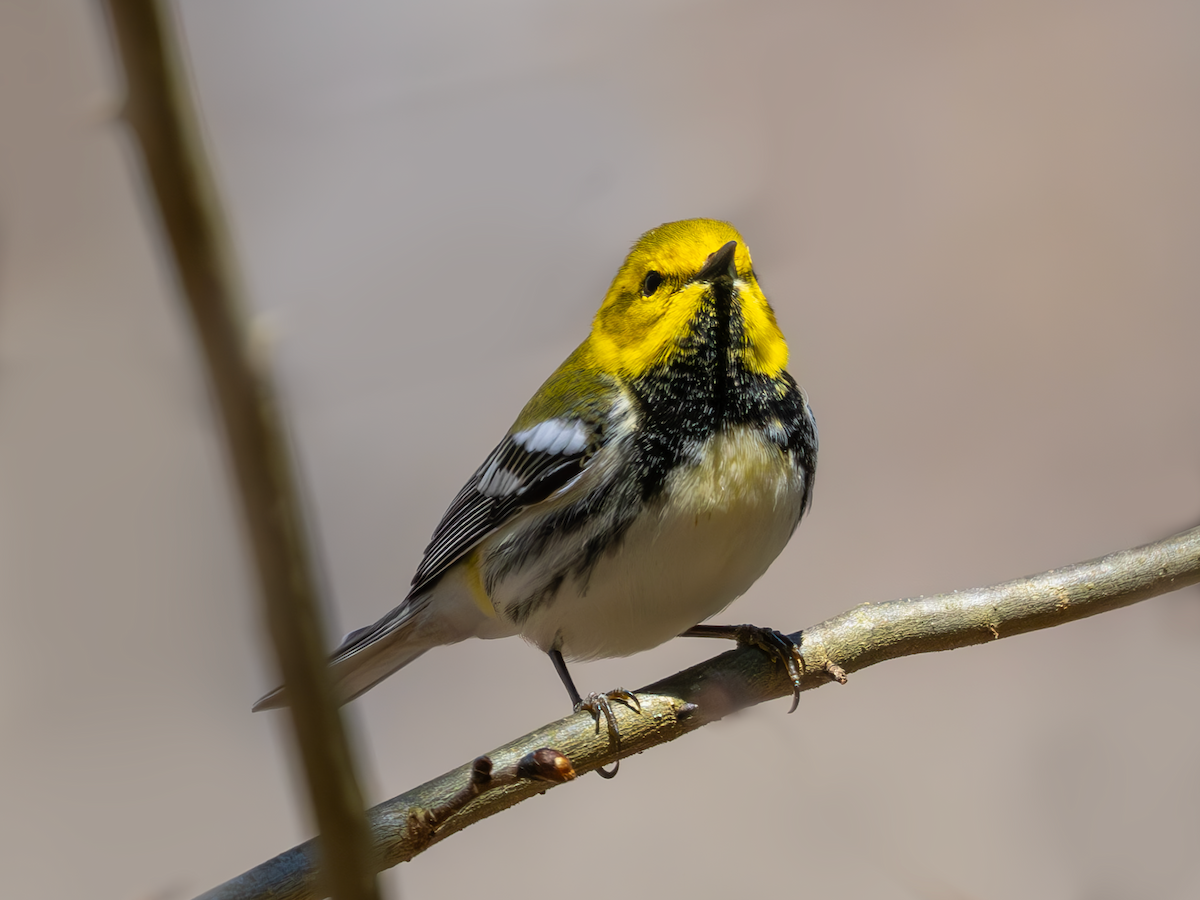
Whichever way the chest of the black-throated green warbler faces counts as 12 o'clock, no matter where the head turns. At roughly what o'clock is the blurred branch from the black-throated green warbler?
The blurred branch is roughly at 2 o'clock from the black-throated green warbler.

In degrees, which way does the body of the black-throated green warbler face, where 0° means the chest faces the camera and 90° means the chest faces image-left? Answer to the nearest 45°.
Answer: approximately 315°
